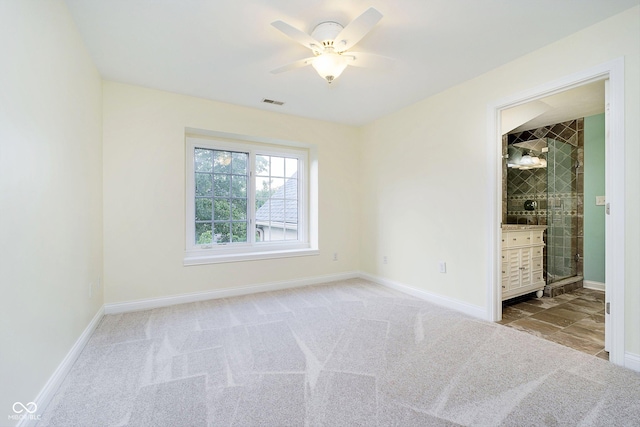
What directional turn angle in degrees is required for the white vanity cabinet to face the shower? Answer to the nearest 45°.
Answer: approximately 135° to its left

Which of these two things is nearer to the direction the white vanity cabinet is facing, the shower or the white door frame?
the white door frame

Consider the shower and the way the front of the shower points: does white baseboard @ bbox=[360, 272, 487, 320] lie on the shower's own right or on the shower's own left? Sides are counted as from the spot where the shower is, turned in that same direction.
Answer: on the shower's own right

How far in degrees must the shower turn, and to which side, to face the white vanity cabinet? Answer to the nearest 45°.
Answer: approximately 45° to its right

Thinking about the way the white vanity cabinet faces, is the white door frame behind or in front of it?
in front

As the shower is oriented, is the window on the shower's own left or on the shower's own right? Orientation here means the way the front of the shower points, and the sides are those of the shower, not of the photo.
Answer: on the shower's own right

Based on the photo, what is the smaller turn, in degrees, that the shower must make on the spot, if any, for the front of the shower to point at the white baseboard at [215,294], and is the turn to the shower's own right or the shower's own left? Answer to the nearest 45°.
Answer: approximately 90° to the shower's own right

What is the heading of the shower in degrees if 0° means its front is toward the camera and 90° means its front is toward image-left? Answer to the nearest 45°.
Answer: approximately 315°

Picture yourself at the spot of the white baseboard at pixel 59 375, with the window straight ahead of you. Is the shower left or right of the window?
right

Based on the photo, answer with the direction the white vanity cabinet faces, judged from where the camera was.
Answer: facing the viewer and to the right of the viewer

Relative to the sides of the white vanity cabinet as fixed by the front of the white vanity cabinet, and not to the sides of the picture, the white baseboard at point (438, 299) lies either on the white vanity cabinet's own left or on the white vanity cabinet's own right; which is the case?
on the white vanity cabinet's own right

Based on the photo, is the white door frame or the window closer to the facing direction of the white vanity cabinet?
the white door frame

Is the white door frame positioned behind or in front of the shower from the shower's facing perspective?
in front
